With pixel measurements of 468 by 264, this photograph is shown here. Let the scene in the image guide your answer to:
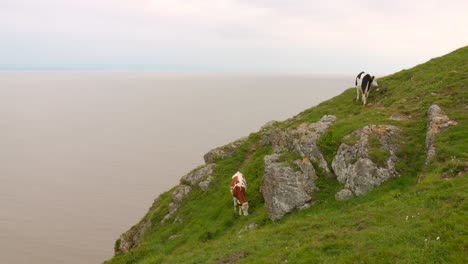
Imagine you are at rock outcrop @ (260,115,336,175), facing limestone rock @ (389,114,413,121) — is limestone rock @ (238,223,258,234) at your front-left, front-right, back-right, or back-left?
back-right

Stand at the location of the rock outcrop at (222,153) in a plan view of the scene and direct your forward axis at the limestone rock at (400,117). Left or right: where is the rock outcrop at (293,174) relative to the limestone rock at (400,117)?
right

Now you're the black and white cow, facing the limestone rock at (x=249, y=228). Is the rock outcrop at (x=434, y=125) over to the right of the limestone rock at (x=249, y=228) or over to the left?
left
